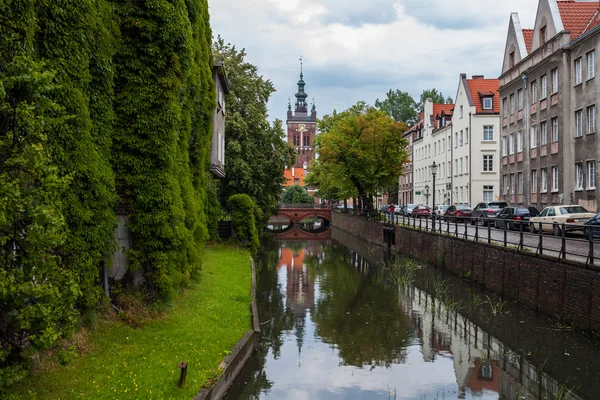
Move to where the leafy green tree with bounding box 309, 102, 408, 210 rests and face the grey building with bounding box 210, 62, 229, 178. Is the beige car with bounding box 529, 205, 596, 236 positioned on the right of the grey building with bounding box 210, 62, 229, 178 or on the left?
left

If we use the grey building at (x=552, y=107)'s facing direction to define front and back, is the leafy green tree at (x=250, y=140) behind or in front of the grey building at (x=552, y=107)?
in front

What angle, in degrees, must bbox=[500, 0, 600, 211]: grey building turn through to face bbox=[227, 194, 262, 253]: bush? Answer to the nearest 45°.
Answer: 0° — it already faces it

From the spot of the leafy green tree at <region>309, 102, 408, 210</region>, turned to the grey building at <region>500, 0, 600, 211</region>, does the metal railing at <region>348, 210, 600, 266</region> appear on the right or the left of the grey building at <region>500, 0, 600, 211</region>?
right

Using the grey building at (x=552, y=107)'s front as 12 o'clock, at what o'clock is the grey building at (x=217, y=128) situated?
the grey building at (x=217, y=128) is roughly at 12 o'clock from the grey building at (x=552, y=107).

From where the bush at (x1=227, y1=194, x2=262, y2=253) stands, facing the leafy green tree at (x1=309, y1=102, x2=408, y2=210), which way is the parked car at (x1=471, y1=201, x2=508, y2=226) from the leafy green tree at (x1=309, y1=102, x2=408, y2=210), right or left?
right

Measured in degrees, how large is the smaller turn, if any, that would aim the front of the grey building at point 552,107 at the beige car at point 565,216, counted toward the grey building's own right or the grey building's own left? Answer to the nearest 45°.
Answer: approximately 45° to the grey building's own left

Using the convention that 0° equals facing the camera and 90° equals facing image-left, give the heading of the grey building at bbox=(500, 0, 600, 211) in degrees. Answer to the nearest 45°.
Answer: approximately 45°

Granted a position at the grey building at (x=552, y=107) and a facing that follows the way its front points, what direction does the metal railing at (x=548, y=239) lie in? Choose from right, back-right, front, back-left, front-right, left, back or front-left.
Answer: front-left
